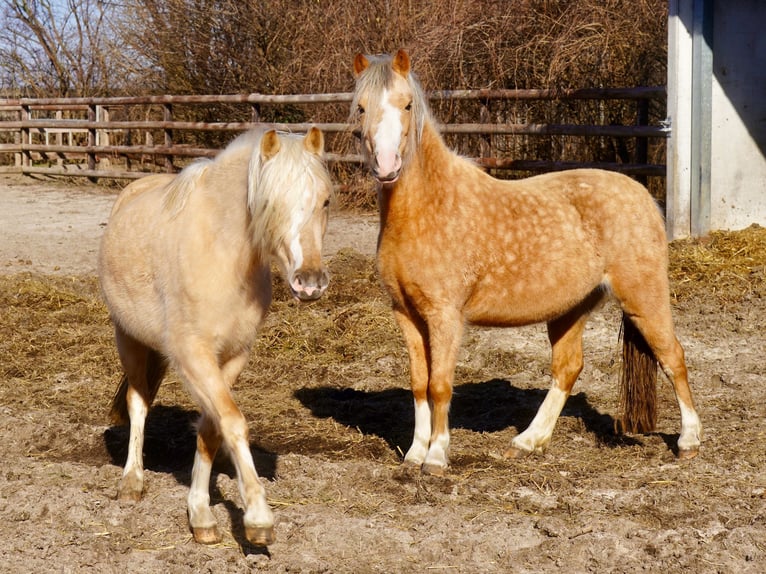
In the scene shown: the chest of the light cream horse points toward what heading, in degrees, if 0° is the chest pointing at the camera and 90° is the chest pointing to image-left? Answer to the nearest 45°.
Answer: approximately 315°

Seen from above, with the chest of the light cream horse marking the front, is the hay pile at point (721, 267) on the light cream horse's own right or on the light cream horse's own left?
on the light cream horse's own left

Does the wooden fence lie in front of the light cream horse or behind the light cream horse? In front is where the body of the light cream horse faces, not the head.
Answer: behind

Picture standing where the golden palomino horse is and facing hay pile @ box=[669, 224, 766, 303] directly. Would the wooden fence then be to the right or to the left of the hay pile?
left

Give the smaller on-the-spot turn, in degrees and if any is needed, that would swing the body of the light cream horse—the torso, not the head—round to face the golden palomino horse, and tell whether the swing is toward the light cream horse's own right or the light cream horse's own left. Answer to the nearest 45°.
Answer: approximately 90° to the light cream horse's own left

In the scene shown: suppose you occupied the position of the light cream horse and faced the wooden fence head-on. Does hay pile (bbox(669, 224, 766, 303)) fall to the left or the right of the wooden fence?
right
